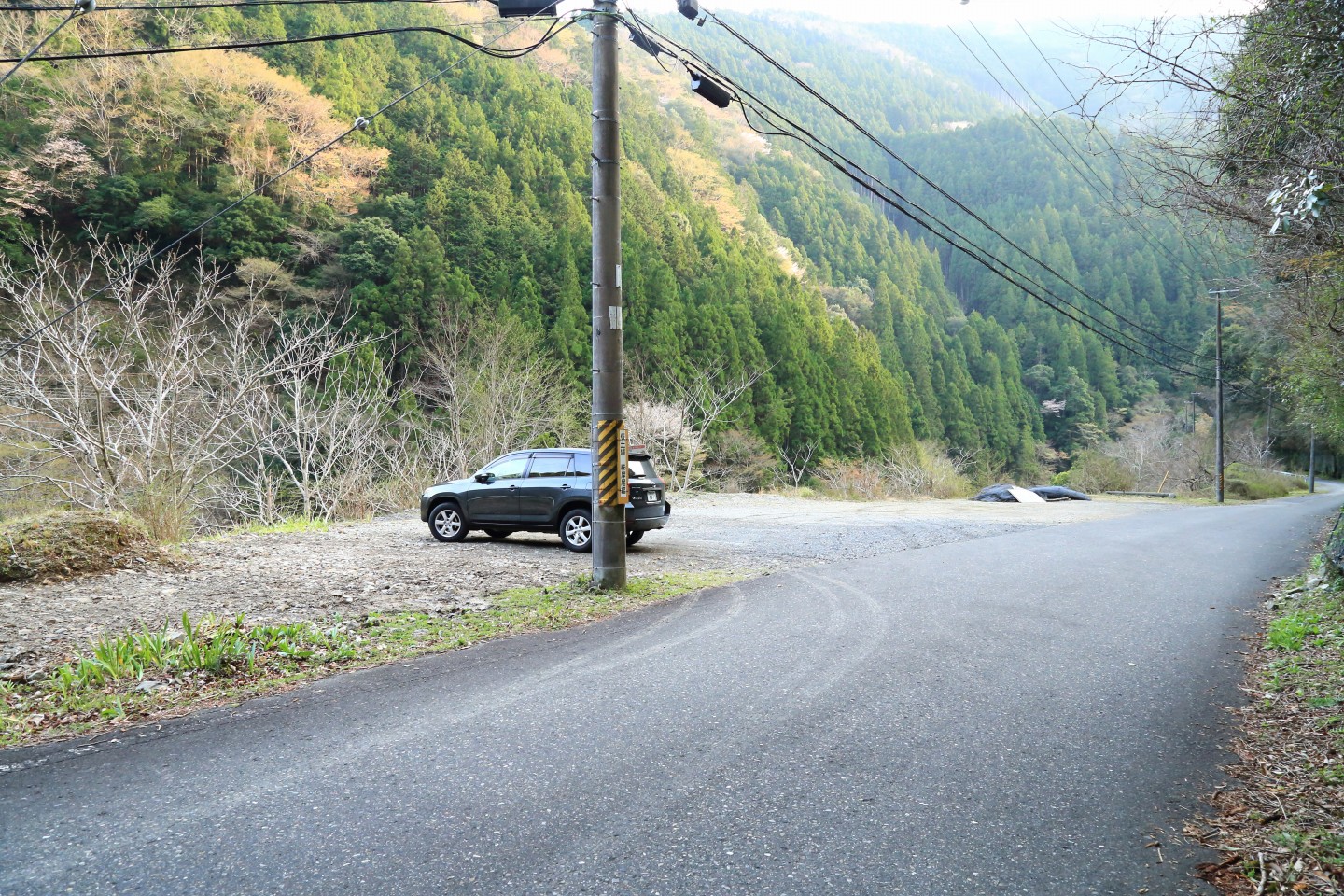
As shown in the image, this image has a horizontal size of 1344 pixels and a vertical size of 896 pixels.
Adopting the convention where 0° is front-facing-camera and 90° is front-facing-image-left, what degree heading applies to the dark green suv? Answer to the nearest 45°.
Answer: approximately 135°

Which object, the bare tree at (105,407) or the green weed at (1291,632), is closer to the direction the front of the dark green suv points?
the bare tree

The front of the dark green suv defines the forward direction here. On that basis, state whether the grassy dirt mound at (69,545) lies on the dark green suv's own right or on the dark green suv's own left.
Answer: on the dark green suv's own left

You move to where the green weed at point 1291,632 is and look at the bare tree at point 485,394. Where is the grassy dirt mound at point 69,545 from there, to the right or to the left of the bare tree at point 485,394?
left

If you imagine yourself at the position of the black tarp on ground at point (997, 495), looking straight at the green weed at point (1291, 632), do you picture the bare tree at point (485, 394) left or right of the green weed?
right

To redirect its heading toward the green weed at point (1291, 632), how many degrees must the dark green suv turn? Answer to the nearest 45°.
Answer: approximately 180°

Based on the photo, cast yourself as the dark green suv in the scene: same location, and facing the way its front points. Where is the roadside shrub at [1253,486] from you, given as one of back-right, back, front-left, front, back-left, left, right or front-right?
right

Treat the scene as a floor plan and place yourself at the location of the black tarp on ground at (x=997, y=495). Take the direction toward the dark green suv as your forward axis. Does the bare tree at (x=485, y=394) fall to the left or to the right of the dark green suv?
right

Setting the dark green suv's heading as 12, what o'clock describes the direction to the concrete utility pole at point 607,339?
The concrete utility pole is roughly at 7 o'clock from the dark green suv.

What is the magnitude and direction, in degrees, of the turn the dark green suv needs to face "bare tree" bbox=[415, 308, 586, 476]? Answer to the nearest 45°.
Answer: approximately 45° to its right
